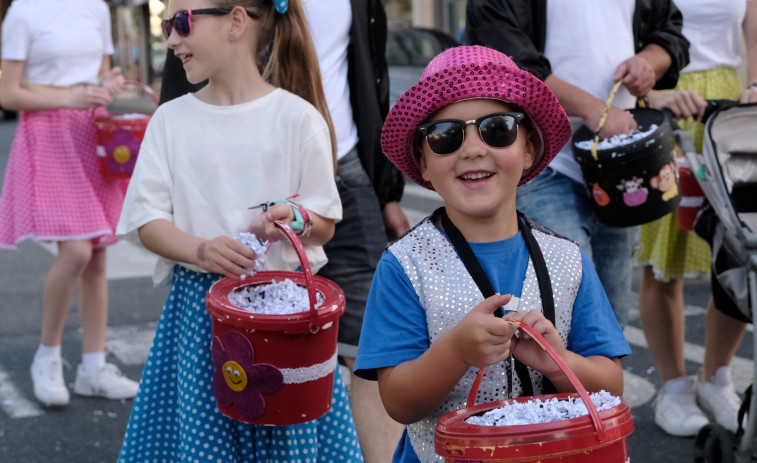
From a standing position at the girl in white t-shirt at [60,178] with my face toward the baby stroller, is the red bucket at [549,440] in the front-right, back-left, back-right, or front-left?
front-right

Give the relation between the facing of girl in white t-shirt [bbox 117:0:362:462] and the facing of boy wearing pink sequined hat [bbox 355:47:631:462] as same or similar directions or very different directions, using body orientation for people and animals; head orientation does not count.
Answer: same or similar directions

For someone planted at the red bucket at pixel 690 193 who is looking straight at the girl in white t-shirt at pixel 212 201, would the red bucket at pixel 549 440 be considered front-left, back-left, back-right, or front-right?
front-left

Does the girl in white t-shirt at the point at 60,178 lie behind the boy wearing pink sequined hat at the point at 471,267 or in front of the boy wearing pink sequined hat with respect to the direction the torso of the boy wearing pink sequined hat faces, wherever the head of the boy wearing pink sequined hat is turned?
behind

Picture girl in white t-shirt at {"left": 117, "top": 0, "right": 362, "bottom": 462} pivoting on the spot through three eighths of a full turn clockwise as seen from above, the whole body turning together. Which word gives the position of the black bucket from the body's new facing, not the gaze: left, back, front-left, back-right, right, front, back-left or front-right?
back-right

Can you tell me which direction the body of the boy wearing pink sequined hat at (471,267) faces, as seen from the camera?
toward the camera

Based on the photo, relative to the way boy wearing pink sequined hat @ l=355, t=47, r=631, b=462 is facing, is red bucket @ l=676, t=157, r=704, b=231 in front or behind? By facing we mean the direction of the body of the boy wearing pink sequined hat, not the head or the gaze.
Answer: behind

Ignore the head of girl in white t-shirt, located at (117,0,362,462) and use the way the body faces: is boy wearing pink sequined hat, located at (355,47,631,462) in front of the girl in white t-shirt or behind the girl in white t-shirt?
in front

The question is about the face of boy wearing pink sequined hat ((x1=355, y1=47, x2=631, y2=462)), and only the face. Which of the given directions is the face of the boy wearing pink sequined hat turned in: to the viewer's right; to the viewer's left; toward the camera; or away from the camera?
toward the camera

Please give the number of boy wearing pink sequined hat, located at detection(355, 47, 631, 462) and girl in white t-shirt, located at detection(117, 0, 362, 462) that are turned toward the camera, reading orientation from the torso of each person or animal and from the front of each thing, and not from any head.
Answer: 2

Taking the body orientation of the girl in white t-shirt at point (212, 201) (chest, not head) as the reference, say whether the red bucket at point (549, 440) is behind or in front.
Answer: in front

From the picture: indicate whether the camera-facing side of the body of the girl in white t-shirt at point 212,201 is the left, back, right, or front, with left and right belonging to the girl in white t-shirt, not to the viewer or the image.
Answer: front

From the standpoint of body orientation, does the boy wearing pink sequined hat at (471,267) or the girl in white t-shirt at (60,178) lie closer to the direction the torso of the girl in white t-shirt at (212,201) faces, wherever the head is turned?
the boy wearing pink sequined hat
